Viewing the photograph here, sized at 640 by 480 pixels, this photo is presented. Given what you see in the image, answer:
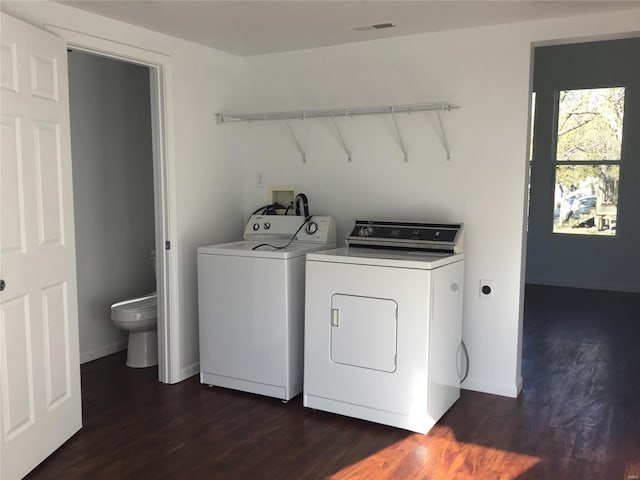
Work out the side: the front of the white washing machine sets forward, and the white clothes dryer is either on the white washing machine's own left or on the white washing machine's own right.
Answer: on the white washing machine's own left

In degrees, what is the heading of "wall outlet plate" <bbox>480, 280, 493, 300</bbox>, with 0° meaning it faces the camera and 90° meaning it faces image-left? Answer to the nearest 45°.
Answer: approximately 0°

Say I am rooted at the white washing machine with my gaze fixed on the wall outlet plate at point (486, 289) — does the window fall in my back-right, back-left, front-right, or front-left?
front-left

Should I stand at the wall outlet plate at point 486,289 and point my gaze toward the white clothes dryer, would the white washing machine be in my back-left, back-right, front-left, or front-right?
front-right

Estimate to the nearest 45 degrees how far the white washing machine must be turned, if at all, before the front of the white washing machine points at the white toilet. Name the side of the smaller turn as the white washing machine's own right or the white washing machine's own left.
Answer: approximately 90° to the white washing machine's own right

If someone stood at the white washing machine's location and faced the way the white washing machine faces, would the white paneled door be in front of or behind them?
in front

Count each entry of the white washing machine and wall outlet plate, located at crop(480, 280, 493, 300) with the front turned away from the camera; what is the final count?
0

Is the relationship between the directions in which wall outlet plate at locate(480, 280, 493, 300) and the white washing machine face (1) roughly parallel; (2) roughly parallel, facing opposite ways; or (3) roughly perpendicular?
roughly parallel

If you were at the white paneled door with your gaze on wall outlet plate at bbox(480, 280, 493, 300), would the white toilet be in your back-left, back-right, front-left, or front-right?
front-left

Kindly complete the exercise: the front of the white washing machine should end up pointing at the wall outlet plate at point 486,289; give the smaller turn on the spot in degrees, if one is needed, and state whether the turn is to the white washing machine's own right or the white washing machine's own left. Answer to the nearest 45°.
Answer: approximately 135° to the white washing machine's own left

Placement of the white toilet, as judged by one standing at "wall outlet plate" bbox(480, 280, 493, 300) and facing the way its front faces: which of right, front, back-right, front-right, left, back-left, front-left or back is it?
right
